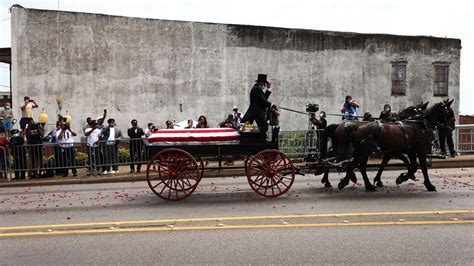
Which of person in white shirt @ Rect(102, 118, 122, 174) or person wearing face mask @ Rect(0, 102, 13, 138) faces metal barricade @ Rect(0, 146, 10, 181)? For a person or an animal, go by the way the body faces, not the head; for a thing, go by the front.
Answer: the person wearing face mask

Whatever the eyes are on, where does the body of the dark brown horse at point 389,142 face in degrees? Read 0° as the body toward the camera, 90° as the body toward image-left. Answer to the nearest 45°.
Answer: approximately 270°

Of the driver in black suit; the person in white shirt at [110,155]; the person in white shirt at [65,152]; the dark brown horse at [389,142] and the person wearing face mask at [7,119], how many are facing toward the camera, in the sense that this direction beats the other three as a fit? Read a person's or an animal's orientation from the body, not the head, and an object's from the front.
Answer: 3

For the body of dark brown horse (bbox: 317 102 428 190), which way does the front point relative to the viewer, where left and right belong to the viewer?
facing to the right of the viewer

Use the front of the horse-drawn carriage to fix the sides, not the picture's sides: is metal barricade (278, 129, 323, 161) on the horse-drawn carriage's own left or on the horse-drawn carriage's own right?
on the horse-drawn carriage's own left

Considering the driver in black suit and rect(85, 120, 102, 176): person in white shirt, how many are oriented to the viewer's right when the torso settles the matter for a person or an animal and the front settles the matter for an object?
1

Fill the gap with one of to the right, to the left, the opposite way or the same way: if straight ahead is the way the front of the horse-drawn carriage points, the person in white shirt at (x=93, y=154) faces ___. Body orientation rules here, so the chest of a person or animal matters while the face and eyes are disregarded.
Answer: to the right

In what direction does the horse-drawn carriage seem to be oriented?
to the viewer's right

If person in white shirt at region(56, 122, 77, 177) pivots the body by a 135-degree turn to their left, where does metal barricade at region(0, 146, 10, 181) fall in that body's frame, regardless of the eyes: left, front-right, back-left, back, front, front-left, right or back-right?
back-left
